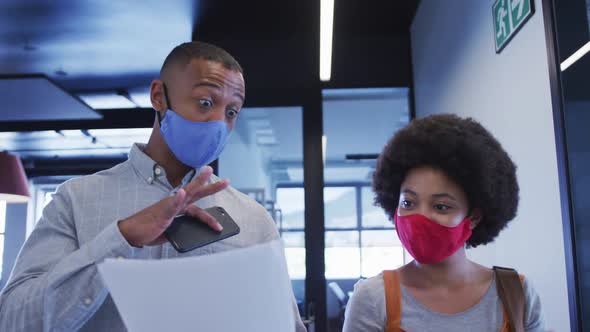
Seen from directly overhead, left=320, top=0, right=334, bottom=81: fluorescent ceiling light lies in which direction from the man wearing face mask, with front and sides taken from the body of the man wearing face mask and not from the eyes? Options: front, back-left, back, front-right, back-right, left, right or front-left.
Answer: left

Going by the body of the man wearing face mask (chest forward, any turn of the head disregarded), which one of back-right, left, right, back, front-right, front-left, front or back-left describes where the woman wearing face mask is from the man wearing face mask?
front-left

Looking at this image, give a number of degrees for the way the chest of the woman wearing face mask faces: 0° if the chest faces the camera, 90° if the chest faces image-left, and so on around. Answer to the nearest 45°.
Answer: approximately 0°

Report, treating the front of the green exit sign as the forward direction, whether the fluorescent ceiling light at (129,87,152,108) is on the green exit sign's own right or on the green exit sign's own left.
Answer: on the green exit sign's own right

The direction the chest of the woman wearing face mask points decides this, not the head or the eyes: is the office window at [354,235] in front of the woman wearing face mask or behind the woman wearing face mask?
behind

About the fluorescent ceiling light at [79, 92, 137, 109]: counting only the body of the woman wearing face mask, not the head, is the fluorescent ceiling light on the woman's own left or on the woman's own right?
on the woman's own right

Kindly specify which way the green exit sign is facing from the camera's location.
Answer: facing the viewer and to the left of the viewer

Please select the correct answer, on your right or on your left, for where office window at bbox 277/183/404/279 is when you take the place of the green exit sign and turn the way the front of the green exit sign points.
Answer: on your right

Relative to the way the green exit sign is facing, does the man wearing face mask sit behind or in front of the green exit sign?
in front

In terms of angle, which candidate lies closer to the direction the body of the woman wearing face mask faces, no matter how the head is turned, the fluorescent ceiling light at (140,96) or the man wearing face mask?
the man wearing face mask

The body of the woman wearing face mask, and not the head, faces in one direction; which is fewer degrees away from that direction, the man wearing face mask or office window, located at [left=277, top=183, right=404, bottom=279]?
the man wearing face mask
